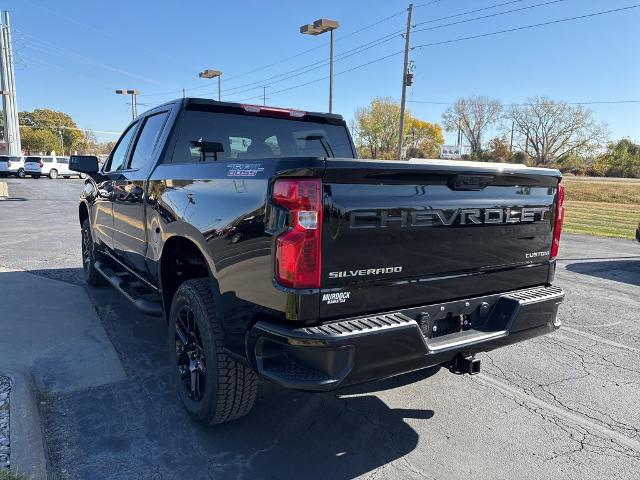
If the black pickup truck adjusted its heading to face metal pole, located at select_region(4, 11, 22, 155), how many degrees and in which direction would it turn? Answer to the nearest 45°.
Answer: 0° — it already faces it

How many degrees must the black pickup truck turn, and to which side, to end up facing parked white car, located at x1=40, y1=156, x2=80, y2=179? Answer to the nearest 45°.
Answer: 0° — it already faces it

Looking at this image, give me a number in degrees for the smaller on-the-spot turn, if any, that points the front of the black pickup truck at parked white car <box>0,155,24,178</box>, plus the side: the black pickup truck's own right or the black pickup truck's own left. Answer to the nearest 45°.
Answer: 0° — it already faces it

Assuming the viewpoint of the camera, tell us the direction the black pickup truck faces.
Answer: facing away from the viewer and to the left of the viewer

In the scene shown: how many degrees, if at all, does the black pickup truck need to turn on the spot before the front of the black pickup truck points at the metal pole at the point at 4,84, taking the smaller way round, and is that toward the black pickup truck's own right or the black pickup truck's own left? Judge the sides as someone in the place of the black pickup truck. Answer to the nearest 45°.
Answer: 0° — it already faces it

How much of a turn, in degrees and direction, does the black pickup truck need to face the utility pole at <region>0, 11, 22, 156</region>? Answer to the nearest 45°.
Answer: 0° — it already faces it
